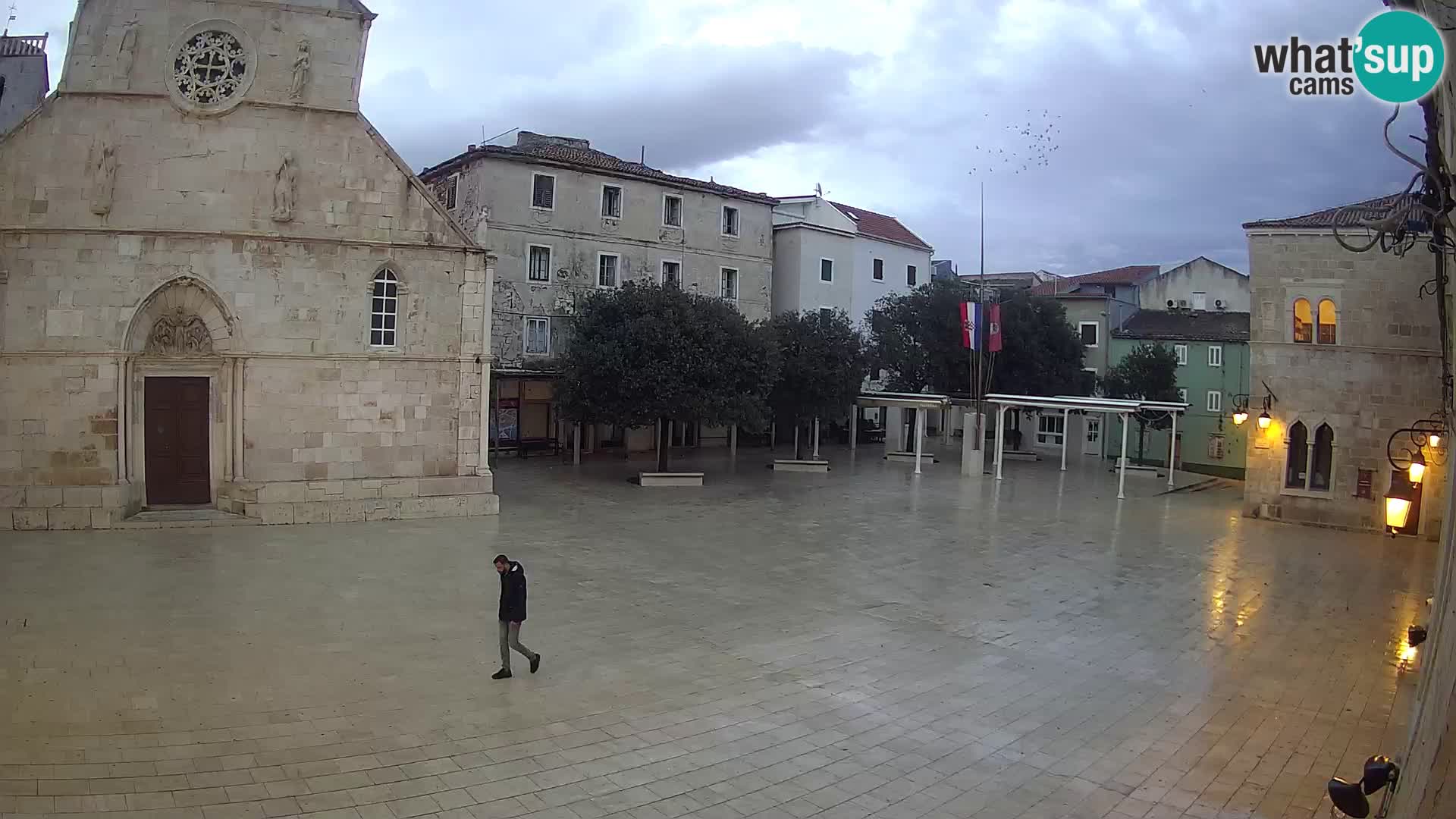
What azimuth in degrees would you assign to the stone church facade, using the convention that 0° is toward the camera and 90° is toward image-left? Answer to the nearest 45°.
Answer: approximately 0°

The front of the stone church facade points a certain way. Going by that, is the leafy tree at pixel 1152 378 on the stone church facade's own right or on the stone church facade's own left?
on the stone church facade's own left
